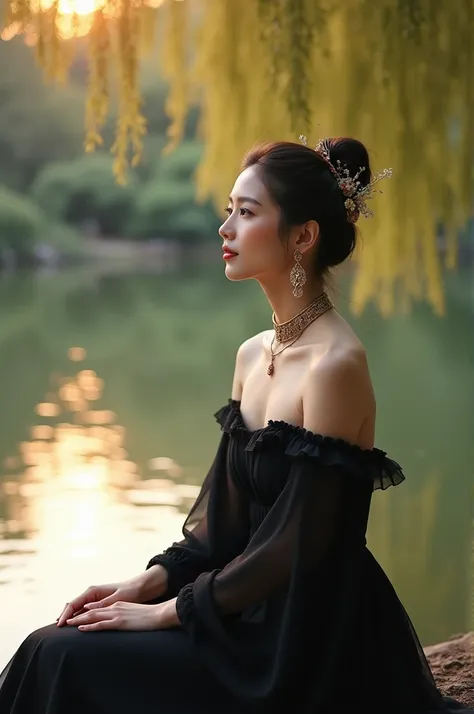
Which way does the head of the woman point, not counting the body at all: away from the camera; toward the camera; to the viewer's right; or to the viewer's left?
to the viewer's left

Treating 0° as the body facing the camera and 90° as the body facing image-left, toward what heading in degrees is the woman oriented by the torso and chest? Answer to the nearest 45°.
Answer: approximately 45°
